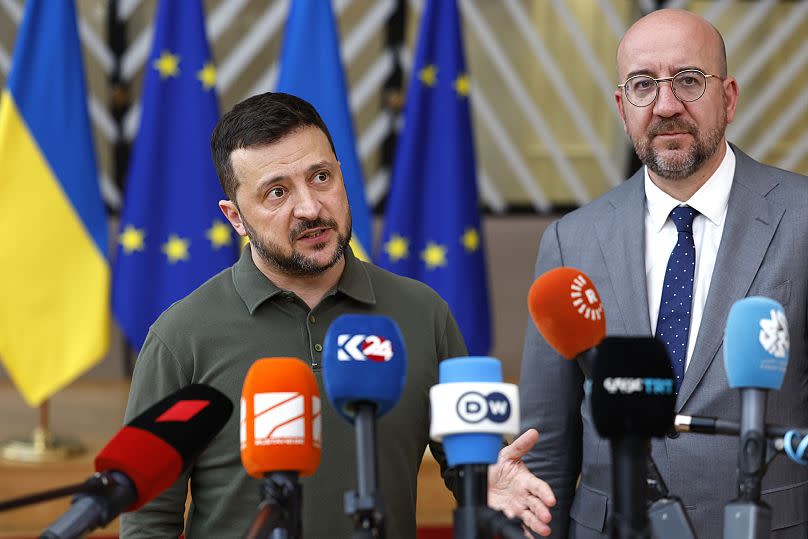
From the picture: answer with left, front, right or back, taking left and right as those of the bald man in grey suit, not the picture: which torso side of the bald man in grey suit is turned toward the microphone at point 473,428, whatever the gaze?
front

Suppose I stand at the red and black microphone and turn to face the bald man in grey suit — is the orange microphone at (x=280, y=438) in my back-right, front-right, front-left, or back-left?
front-right

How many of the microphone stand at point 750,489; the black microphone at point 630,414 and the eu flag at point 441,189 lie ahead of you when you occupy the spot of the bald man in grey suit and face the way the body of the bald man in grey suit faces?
2

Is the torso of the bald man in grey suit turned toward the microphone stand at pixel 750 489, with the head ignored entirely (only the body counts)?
yes

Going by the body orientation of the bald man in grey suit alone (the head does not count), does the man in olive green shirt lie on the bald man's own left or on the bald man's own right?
on the bald man's own right

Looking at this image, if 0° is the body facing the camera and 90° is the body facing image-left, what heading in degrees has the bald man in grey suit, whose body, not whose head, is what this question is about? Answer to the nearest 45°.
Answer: approximately 0°

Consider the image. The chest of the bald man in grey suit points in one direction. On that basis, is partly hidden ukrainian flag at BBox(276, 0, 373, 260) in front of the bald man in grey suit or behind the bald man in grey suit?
behind

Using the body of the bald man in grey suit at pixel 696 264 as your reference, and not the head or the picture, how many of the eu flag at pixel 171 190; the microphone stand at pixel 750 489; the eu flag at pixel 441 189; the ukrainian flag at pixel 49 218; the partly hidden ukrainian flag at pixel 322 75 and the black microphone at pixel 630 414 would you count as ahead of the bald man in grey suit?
2

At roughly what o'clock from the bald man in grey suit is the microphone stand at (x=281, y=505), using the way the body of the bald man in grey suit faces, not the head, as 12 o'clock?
The microphone stand is roughly at 1 o'clock from the bald man in grey suit.

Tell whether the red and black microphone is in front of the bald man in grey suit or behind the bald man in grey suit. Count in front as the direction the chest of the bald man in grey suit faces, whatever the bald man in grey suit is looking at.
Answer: in front

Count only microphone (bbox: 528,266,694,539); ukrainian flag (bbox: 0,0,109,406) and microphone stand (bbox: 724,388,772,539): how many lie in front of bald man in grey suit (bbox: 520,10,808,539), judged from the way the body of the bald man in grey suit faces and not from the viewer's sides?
2

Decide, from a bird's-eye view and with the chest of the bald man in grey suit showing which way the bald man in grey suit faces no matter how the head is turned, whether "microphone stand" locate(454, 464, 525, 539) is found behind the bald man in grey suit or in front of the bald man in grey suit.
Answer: in front

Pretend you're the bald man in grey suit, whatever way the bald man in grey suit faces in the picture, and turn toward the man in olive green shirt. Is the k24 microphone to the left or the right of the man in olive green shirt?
left

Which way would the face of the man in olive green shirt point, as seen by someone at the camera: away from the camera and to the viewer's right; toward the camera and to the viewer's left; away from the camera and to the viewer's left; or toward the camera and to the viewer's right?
toward the camera and to the viewer's right

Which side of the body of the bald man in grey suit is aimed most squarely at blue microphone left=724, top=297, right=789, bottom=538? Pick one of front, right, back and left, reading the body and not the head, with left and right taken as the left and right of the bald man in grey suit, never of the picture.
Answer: front

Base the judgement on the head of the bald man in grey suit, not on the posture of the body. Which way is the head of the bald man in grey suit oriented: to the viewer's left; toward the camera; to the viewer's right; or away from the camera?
toward the camera
